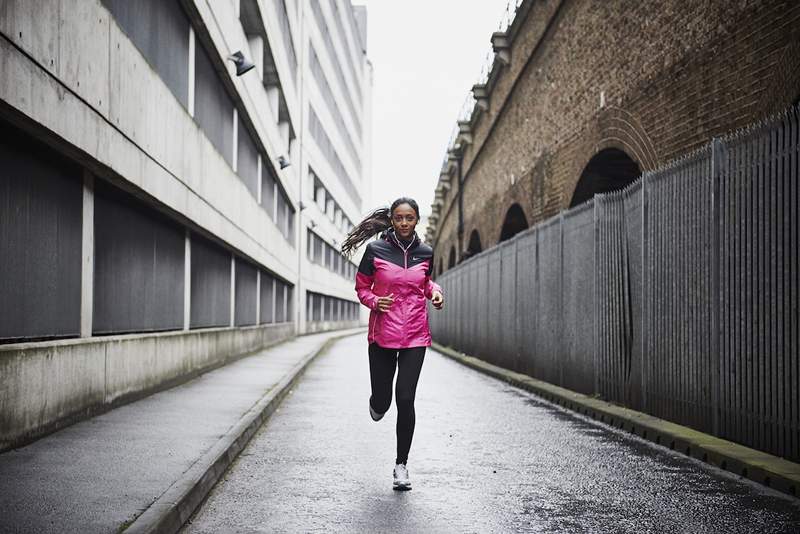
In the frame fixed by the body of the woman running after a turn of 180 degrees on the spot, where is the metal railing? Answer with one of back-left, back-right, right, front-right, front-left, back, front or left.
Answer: front-right

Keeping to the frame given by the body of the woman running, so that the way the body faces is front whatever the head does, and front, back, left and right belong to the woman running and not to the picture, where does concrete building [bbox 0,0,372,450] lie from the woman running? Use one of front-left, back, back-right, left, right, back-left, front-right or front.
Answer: back-right

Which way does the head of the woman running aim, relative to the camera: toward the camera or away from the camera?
toward the camera

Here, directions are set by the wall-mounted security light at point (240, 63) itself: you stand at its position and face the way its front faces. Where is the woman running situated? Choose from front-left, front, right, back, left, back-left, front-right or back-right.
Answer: right

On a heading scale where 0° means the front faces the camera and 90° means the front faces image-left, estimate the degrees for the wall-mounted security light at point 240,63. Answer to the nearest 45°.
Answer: approximately 270°

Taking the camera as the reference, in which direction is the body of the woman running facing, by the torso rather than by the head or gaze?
toward the camera

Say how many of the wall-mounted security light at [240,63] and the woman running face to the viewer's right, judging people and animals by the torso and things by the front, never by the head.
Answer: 1

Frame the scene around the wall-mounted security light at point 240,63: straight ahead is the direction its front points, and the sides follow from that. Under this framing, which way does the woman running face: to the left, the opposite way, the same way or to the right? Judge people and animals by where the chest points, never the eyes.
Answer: to the right
